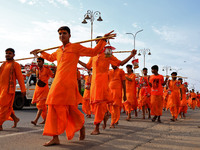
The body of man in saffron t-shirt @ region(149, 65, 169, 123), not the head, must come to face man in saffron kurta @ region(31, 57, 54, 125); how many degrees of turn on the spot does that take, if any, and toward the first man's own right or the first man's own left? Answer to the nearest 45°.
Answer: approximately 45° to the first man's own right

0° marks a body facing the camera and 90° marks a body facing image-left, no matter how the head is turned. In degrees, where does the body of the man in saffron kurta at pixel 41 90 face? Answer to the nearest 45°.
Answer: approximately 45°

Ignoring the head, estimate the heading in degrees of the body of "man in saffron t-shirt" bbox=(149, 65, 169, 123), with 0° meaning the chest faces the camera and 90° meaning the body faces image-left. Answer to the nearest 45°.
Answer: approximately 0°

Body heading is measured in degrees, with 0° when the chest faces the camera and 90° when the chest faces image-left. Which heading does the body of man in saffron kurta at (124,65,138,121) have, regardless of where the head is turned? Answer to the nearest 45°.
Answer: approximately 45°

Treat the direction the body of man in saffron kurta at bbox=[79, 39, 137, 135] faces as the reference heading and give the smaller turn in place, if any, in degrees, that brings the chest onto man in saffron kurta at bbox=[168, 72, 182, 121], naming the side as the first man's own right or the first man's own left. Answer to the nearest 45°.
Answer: approximately 180°

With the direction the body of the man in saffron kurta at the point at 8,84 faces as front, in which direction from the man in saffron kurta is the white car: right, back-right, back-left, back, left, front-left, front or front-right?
back-right

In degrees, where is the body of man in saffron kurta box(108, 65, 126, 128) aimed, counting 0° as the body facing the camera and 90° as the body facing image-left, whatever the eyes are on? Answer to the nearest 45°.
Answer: approximately 45°

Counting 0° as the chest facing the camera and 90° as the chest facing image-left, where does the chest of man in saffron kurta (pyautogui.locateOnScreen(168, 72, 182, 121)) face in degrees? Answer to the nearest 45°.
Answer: approximately 0°

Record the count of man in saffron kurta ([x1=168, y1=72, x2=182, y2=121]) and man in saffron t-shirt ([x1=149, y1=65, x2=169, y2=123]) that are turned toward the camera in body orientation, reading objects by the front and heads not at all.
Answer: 2

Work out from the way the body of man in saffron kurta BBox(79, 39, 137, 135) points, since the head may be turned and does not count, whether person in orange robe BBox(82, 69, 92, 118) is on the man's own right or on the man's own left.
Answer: on the man's own right
